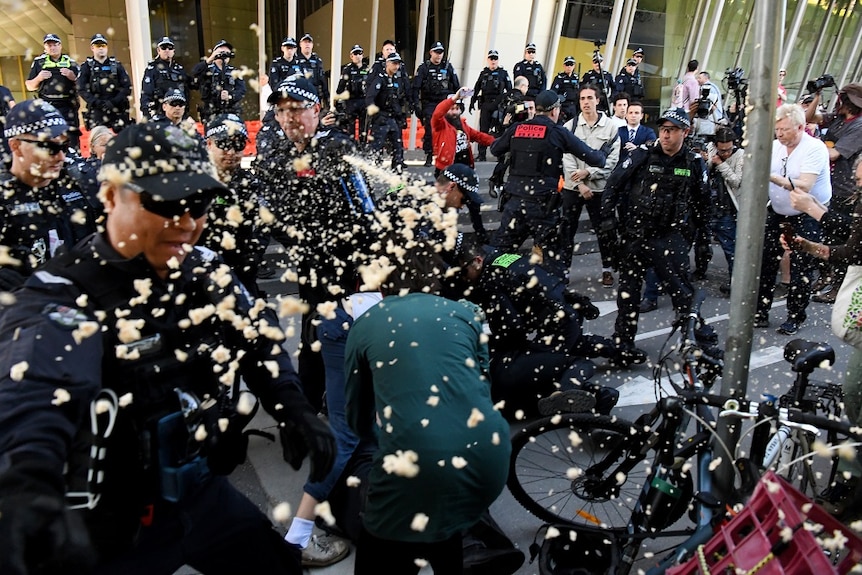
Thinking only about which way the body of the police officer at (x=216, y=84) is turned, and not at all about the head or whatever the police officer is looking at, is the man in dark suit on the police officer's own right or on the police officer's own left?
on the police officer's own left

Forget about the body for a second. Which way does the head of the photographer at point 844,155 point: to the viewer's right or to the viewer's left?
to the viewer's left

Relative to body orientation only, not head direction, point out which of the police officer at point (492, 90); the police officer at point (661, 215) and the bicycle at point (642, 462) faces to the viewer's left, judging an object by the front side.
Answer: the bicycle

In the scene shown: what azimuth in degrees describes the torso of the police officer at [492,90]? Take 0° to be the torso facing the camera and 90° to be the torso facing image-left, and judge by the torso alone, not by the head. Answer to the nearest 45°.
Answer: approximately 0°

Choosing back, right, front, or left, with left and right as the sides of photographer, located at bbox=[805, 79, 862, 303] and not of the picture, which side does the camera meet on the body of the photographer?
left

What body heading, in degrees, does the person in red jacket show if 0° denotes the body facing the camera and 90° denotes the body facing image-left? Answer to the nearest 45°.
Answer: approximately 315°

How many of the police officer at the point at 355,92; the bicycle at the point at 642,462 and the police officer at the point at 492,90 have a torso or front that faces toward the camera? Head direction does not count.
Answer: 2

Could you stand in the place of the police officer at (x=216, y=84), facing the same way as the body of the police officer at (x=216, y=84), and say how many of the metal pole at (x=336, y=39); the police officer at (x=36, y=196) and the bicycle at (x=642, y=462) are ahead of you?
2

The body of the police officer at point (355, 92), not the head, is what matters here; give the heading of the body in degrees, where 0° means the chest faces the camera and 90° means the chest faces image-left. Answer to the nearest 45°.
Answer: approximately 0°

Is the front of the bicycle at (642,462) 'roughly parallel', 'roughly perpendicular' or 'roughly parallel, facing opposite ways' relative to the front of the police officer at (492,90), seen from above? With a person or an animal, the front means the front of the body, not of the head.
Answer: roughly perpendicular

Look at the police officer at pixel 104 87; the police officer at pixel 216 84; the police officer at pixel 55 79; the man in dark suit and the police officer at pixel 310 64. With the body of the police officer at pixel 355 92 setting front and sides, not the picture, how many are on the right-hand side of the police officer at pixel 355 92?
4

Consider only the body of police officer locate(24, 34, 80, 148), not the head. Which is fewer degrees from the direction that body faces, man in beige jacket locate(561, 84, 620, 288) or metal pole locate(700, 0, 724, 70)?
the man in beige jacket
